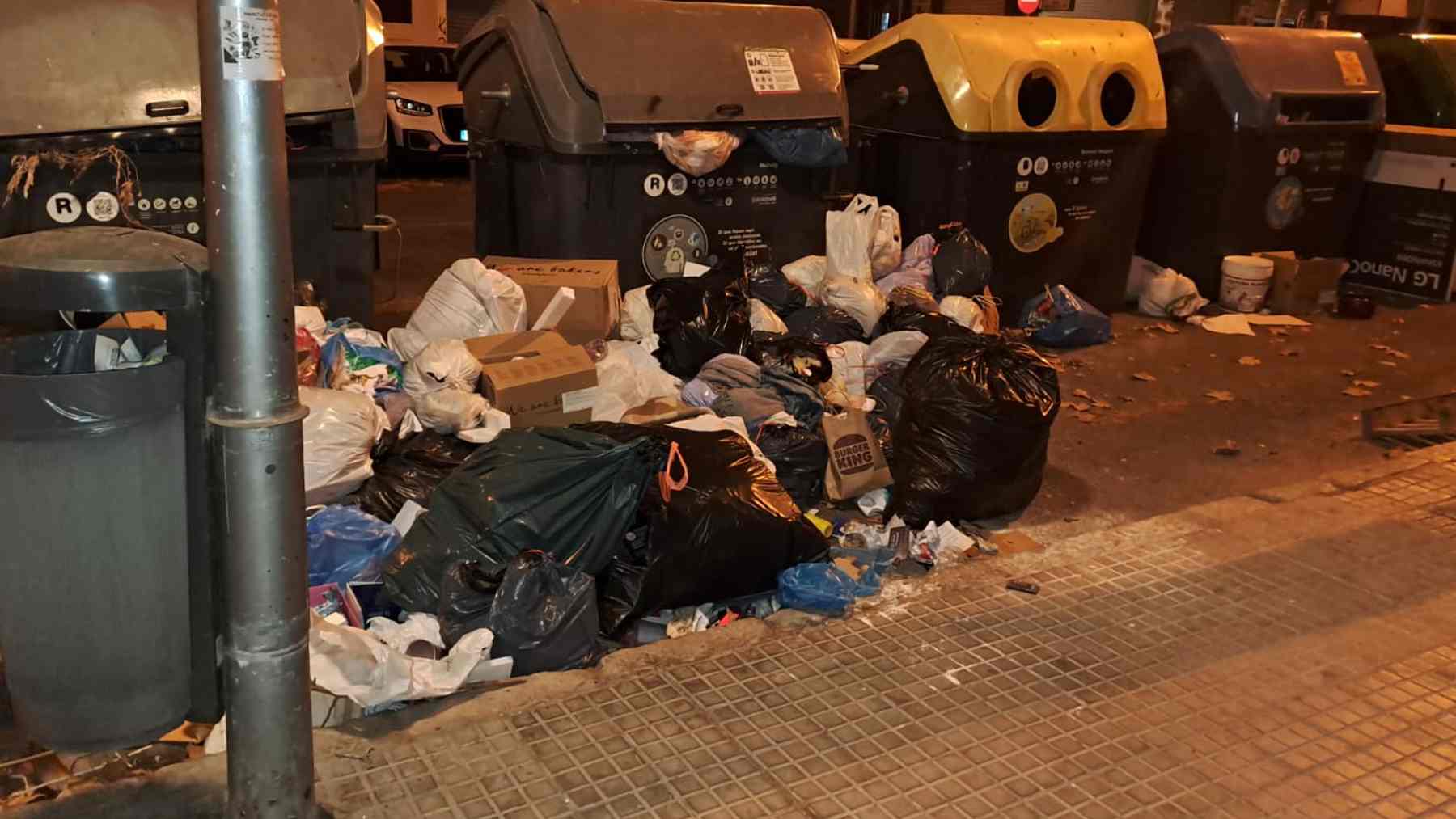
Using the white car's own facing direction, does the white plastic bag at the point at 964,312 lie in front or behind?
in front

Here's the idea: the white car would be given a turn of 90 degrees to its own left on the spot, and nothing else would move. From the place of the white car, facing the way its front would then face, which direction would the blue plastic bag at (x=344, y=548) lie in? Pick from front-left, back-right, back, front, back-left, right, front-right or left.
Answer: back-right

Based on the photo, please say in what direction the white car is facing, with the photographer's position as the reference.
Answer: facing the viewer and to the right of the viewer

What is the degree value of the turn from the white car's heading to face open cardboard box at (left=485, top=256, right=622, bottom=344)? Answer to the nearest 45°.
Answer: approximately 45° to its right

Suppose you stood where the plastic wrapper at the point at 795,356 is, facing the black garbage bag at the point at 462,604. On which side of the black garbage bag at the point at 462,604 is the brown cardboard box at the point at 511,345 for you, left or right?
right

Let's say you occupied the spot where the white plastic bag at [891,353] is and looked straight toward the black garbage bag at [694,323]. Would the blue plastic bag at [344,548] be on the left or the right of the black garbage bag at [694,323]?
left

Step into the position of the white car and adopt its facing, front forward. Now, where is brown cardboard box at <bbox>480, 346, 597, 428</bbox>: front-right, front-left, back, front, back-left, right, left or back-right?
front-right

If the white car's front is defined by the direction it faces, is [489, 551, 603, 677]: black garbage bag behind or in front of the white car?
in front

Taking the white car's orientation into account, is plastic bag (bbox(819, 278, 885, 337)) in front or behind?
in front

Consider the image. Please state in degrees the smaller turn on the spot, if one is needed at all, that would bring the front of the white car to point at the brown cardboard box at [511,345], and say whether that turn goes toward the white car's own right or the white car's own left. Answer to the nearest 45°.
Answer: approximately 45° to the white car's own right
